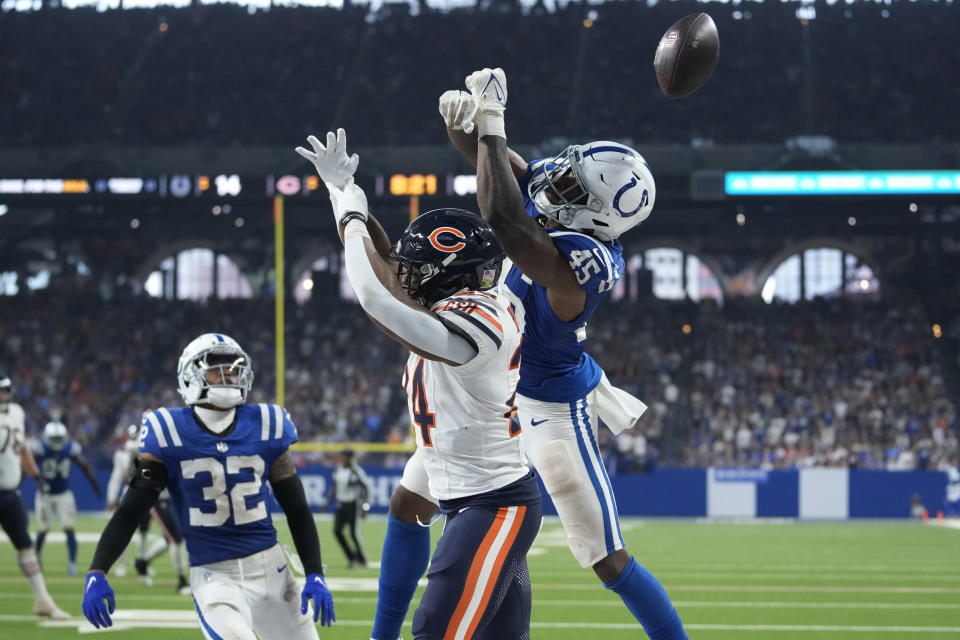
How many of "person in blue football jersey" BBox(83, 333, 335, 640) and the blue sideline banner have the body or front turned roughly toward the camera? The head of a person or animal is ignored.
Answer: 2

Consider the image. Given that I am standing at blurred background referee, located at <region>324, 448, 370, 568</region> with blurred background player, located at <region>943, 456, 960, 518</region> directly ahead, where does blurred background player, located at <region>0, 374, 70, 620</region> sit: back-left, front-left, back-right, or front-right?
back-right

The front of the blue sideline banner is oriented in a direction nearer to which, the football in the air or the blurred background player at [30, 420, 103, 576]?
the football in the air

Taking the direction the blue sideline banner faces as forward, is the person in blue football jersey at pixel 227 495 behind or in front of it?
in front

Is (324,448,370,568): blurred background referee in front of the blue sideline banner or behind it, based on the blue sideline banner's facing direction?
in front

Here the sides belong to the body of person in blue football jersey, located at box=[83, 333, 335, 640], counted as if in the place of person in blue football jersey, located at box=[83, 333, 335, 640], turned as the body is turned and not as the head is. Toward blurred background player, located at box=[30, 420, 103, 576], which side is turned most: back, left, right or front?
back

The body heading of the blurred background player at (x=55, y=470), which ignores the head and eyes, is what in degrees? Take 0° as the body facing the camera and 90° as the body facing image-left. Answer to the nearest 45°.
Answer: approximately 0°
